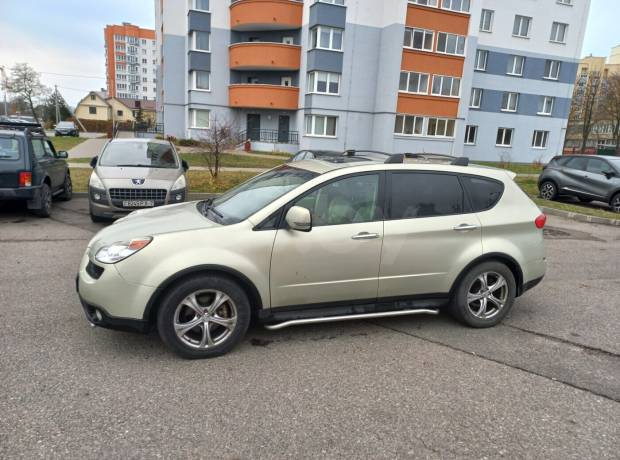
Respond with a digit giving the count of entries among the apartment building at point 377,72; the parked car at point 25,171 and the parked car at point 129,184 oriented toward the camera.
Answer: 2

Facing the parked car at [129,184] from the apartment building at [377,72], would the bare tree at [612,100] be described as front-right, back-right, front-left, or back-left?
back-left

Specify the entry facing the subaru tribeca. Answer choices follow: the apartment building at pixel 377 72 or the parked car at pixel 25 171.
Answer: the apartment building

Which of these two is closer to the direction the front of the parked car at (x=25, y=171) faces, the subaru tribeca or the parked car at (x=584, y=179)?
the parked car

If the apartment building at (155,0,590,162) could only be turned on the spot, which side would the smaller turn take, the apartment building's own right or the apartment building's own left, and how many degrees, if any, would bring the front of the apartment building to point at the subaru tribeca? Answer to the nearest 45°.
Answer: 0° — it already faces it

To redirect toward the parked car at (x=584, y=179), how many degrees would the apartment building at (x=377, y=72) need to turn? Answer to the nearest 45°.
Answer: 0° — it already faces it

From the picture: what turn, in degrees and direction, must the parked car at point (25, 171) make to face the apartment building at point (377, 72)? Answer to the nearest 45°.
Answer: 0° — it already faces it

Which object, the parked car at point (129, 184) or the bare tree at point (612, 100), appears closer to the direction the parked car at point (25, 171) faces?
the bare tree

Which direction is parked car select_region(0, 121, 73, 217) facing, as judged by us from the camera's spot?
facing away from the viewer and to the right of the viewer

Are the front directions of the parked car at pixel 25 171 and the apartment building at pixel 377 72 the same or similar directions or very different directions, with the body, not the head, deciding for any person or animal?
very different directions

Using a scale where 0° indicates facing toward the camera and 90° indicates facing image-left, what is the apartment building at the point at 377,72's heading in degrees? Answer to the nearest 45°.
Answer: approximately 0°

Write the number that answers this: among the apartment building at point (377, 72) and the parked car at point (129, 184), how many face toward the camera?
2
